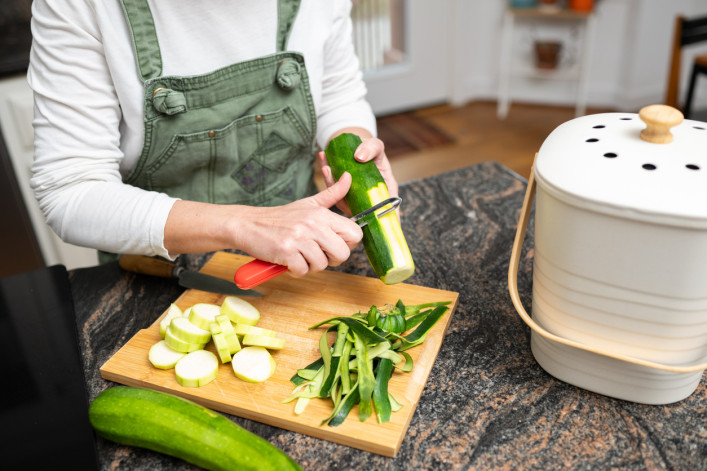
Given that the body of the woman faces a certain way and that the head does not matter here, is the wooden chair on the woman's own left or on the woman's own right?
on the woman's own left

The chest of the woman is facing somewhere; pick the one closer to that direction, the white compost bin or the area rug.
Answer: the white compost bin

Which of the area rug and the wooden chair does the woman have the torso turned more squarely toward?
the wooden chair

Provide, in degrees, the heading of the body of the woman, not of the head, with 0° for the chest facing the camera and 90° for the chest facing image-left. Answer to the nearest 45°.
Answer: approximately 315°
